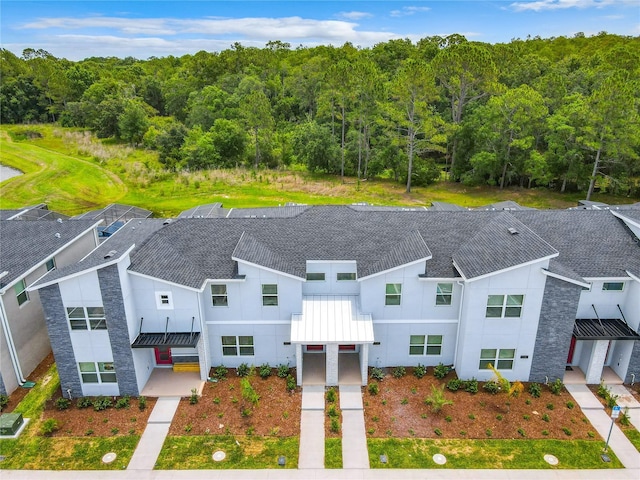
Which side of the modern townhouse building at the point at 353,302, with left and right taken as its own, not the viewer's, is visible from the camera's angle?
front

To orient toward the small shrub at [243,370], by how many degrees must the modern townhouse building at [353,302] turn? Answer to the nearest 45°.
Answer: approximately 90° to its right

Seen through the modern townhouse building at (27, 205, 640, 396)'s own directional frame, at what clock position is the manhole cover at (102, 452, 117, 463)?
The manhole cover is roughly at 2 o'clock from the modern townhouse building.

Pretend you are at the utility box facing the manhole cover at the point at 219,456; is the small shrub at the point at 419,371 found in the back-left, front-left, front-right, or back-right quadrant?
front-left

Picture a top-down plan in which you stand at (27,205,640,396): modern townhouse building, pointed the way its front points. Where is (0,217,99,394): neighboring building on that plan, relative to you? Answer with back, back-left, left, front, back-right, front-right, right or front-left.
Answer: right

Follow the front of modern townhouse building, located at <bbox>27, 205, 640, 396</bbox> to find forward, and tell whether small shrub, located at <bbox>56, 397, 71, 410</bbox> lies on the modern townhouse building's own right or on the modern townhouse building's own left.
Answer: on the modern townhouse building's own right

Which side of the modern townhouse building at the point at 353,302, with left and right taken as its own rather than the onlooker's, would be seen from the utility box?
right

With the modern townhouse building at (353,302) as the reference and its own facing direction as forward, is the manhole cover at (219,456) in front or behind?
in front
